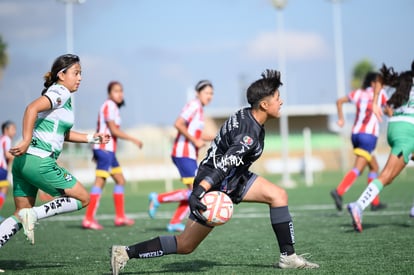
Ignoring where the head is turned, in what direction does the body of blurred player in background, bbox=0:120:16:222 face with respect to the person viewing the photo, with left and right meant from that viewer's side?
facing to the right of the viewer

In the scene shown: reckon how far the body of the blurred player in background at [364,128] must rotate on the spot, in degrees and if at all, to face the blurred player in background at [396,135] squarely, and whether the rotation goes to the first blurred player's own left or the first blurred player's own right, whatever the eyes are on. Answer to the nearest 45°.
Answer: approximately 135° to the first blurred player's own right

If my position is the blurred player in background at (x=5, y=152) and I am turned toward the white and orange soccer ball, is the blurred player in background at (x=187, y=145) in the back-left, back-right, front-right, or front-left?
front-left

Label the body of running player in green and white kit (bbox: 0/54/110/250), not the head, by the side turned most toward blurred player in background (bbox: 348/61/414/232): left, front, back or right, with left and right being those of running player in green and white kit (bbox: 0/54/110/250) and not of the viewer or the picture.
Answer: front

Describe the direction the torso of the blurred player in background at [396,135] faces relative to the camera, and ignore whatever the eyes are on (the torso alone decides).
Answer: to the viewer's right

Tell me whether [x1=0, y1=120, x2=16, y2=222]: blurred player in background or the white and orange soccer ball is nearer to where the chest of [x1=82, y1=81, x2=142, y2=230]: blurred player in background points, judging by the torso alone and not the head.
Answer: the white and orange soccer ball

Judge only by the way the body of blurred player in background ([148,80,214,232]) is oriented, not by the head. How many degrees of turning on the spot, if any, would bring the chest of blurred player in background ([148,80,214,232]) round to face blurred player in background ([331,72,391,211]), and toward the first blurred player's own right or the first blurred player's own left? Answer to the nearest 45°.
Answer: approximately 45° to the first blurred player's own left

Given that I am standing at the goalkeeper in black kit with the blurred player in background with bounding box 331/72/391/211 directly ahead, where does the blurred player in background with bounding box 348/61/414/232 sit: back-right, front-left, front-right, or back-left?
front-right

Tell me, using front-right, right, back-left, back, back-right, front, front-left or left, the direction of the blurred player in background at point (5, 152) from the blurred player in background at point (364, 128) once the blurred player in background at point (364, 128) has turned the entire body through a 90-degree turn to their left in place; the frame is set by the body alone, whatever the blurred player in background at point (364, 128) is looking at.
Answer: front-left

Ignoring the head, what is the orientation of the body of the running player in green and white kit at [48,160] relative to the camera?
to the viewer's right

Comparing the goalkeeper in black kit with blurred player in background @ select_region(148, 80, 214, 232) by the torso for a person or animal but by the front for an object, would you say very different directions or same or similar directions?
same or similar directions

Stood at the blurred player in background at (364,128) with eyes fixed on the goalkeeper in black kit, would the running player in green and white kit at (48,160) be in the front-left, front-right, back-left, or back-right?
front-right
